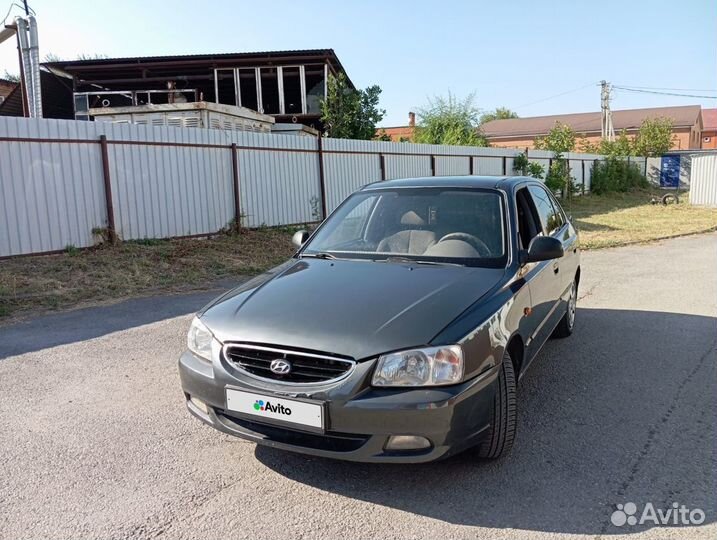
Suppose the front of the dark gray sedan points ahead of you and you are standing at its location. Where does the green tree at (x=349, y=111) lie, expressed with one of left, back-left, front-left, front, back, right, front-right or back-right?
back-right

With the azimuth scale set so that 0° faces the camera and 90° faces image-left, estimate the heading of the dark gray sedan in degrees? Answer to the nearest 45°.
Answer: approximately 45°

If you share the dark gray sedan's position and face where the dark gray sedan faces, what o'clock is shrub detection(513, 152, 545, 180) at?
The shrub is roughly at 5 o'clock from the dark gray sedan.

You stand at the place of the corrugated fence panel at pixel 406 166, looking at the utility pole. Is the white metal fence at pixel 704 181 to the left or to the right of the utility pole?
right

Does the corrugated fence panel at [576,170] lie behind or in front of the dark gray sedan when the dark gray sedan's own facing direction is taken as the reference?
behind

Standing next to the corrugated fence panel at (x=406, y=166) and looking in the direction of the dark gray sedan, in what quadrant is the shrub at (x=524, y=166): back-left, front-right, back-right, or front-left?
back-left

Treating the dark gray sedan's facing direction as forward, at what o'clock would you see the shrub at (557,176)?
The shrub is roughly at 5 o'clock from the dark gray sedan.

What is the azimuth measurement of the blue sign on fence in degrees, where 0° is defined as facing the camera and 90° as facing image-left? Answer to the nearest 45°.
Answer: approximately 0°
